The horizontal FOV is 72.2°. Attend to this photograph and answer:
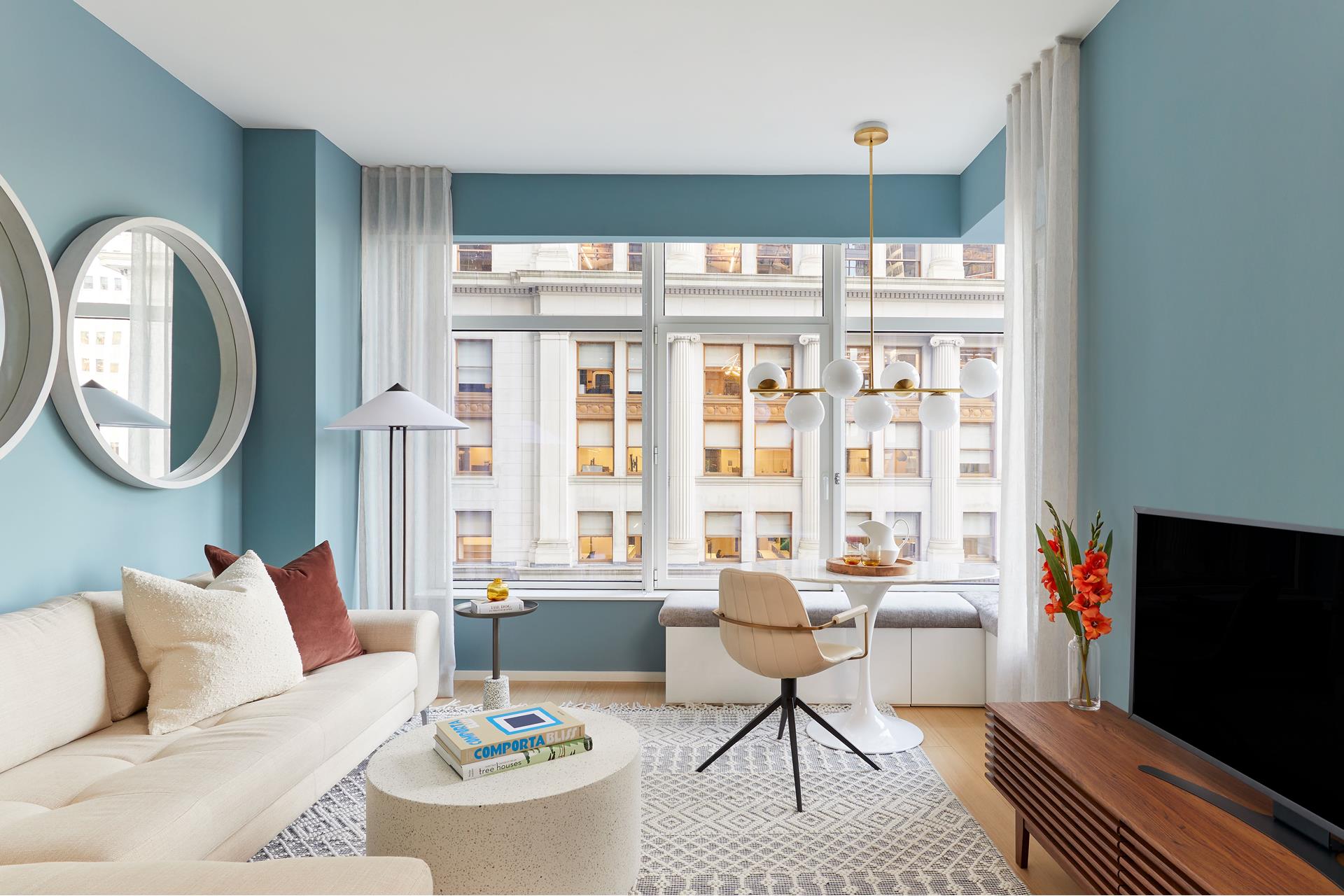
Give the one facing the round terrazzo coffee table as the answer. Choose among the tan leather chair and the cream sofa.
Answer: the cream sofa

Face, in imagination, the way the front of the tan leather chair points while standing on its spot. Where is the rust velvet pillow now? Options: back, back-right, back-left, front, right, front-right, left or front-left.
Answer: back-left

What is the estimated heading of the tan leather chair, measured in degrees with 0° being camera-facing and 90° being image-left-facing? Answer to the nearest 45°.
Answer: approximately 225°

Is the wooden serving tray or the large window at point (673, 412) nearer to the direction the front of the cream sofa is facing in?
the wooden serving tray

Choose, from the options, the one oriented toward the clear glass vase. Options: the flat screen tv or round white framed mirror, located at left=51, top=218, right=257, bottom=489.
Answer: the round white framed mirror

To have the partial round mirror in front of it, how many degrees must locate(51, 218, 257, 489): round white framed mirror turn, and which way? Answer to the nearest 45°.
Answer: approximately 90° to its right

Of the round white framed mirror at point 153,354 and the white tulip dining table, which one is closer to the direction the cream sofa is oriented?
the white tulip dining table

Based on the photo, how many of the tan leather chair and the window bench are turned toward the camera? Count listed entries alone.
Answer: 1

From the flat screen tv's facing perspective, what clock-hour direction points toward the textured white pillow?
The textured white pillow is roughly at 1 o'clock from the flat screen tv.

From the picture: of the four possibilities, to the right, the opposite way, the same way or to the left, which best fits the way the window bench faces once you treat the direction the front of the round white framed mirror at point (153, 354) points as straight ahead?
to the right

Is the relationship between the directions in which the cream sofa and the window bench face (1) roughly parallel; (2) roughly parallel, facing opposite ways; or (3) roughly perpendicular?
roughly perpendicular

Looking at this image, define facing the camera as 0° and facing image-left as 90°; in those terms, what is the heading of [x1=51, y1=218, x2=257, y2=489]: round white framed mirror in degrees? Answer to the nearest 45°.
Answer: approximately 315°
